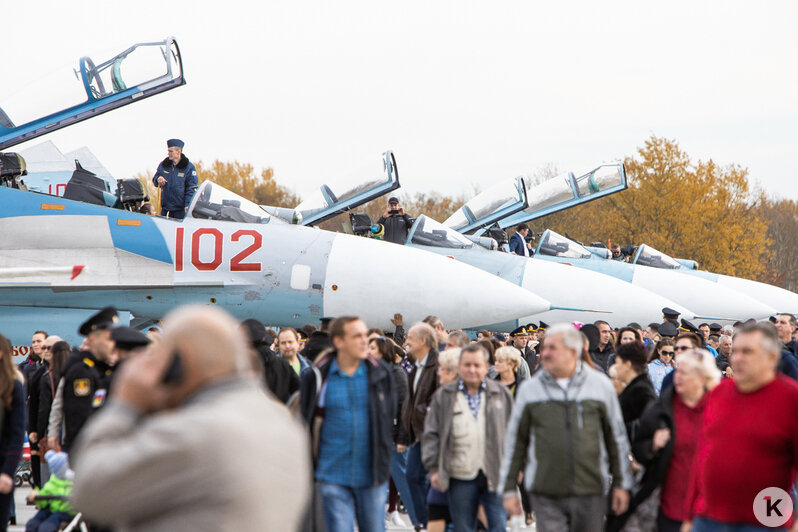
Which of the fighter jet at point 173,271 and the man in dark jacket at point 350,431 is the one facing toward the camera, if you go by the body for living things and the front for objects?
the man in dark jacket

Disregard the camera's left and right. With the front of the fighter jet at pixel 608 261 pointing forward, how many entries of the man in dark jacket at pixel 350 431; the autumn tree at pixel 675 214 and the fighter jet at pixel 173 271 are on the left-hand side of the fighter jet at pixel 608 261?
1

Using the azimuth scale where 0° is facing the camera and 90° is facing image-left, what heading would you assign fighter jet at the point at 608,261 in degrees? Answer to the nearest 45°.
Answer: approximately 270°

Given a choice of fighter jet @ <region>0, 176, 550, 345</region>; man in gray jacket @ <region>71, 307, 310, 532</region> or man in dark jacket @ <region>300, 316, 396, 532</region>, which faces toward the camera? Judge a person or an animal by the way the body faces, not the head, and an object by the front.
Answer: the man in dark jacket

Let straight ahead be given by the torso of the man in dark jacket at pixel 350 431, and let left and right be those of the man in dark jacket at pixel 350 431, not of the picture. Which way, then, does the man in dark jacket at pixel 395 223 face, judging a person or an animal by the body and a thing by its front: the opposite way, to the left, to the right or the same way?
the same way

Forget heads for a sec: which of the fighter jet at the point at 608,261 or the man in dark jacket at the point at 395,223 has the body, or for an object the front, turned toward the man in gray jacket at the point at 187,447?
the man in dark jacket

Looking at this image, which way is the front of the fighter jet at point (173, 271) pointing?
to the viewer's right

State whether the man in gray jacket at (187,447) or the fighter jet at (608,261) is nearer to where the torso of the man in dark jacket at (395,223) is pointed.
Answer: the man in gray jacket

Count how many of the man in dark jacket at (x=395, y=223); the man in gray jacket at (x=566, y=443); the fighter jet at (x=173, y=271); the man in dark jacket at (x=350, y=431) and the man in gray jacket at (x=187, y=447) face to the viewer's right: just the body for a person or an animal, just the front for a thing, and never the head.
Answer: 1

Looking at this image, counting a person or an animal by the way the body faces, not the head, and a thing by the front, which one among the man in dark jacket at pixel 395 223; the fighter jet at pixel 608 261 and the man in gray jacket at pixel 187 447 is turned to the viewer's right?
the fighter jet

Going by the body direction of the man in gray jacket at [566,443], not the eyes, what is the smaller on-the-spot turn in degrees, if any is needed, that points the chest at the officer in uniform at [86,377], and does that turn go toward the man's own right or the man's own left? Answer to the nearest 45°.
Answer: approximately 90° to the man's own right

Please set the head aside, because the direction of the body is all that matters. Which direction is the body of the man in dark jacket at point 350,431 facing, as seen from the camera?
toward the camera

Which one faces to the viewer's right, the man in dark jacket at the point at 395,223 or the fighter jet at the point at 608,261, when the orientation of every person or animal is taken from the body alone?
the fighter jet

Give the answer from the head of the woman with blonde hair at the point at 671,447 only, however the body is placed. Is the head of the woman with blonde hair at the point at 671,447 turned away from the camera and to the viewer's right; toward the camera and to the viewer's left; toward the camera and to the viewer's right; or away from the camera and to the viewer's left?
toward the camera and to the viewer's left
